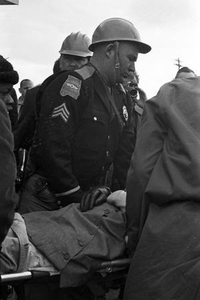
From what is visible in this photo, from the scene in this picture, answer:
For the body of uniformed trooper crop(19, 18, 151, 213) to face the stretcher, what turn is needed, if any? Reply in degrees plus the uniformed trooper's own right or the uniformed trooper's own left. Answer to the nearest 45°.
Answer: approximately 45° to the uniformed trooper's own right

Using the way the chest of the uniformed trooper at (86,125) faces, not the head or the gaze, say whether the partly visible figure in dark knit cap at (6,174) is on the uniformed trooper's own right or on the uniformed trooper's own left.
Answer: on the uniformed trooper's own right

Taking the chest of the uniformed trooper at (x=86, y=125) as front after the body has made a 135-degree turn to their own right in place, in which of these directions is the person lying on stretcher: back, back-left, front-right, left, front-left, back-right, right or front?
left

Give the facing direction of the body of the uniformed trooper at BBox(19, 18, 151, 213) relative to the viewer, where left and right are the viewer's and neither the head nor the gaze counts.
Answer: facing the viewer and to the right of the viewer
